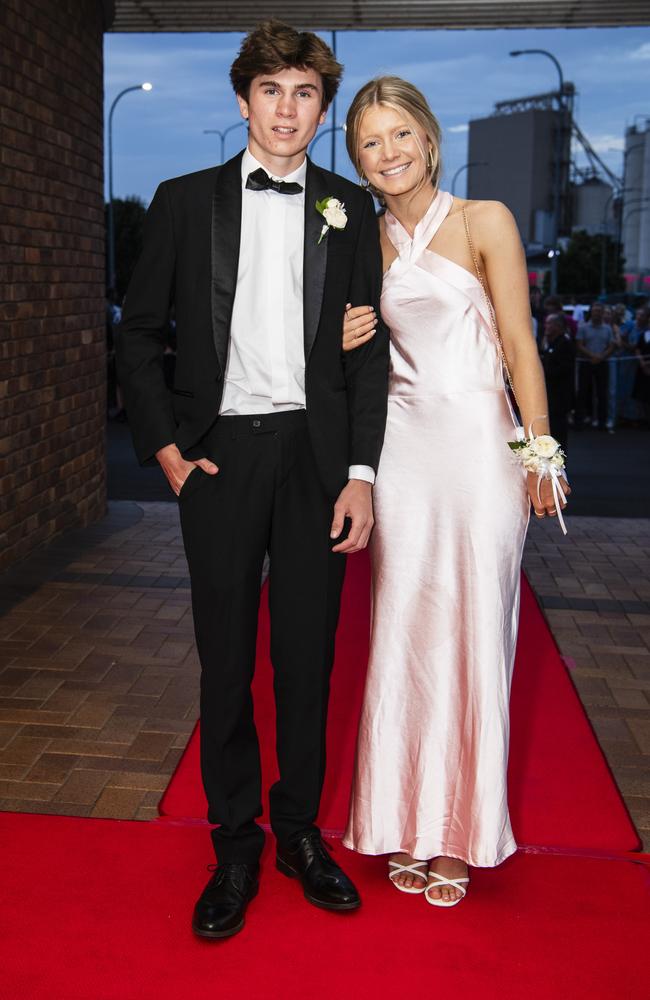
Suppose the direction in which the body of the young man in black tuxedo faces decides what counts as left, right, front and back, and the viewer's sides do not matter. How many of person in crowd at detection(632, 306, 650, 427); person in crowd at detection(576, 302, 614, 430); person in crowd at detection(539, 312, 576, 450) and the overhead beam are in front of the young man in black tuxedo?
0

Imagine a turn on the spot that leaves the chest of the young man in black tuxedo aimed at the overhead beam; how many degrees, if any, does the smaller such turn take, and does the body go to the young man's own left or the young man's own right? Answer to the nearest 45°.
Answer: approximately 180°

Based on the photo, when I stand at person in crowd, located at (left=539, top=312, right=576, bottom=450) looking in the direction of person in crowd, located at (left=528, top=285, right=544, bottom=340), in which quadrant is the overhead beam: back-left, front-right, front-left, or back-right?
back-left

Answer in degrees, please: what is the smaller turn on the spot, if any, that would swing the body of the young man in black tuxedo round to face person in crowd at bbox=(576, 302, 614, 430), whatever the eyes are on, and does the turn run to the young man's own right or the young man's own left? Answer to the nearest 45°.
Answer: approximately 180°

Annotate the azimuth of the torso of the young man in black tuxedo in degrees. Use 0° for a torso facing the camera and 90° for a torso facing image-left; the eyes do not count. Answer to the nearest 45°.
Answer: approximately 0°

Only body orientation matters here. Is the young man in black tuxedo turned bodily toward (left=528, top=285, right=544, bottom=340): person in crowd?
no

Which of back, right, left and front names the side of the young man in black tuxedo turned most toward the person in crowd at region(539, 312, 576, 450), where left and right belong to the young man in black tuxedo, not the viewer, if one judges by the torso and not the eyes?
back

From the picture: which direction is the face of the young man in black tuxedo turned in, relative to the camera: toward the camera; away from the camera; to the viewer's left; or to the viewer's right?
toward the camera

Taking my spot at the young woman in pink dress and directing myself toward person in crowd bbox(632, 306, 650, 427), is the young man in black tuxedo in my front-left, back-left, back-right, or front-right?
back-left

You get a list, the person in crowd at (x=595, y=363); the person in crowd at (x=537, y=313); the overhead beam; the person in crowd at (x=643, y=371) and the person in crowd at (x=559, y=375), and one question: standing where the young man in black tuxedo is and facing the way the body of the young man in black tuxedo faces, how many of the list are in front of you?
0

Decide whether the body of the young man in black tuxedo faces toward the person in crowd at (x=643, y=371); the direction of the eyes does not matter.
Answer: no
